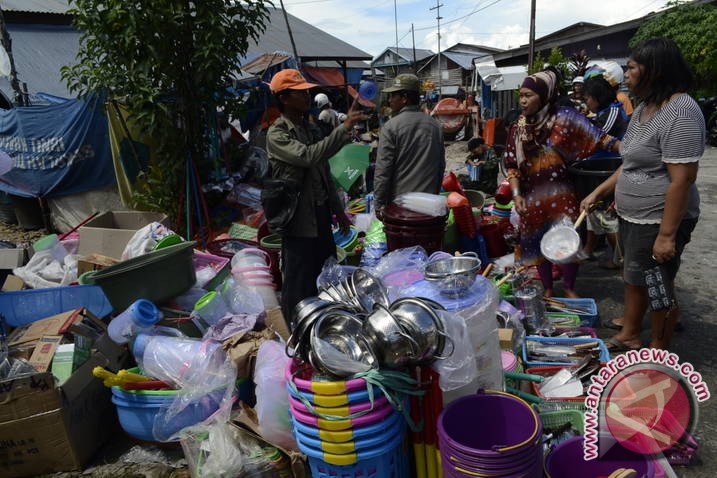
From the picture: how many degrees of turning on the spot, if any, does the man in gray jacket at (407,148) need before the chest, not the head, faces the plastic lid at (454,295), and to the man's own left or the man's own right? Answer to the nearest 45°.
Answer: approximately 135° to the man's own left

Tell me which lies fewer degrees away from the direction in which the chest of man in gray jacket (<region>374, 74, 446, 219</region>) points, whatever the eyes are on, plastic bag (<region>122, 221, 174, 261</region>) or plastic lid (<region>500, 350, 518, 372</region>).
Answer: the plastic bag

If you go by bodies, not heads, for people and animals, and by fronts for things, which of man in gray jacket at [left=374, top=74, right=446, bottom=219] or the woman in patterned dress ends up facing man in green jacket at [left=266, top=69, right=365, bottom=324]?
the woman in patterned dress

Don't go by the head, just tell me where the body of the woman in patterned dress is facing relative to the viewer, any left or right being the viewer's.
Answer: facing the viewer and to the left of the viewer

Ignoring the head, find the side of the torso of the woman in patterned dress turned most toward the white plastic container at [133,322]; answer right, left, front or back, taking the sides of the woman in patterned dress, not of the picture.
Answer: front

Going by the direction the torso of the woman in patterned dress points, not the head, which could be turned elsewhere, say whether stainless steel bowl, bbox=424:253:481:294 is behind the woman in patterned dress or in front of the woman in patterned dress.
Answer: in front

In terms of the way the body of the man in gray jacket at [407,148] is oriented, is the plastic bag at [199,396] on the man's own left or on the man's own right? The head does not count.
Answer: on the man's own left

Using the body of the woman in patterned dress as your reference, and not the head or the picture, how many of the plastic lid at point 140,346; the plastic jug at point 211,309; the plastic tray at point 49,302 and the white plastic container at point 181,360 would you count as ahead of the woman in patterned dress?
4

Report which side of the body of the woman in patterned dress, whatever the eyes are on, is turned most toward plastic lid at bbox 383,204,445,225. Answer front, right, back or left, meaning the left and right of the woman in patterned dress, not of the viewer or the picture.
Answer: front

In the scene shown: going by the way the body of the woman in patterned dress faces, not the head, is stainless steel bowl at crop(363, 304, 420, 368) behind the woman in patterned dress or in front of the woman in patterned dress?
in front

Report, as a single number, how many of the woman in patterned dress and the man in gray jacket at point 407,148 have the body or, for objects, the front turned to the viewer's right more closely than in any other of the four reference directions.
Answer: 0

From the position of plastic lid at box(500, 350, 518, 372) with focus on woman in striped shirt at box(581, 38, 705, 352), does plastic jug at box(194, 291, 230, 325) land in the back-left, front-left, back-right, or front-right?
back-left

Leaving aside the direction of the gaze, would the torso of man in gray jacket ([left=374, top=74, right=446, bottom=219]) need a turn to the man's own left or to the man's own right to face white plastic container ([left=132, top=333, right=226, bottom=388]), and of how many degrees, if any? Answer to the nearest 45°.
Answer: approximately 90° to the man's own left

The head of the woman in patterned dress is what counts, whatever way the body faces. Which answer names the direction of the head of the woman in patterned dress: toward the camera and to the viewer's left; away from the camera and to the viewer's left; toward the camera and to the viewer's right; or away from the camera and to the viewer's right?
toward the camera and to the viewer's left

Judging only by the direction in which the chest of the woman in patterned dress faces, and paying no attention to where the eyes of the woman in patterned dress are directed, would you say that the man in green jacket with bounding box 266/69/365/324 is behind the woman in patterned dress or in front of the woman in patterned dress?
in front

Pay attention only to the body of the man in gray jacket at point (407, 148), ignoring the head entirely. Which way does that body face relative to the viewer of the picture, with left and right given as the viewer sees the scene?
facing away from the viewer and to the left of the viewer

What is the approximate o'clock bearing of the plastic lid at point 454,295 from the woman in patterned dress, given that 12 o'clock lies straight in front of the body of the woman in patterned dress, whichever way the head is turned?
The plastic lid is roughly at 11 o'clock from the woman in patterned dress.

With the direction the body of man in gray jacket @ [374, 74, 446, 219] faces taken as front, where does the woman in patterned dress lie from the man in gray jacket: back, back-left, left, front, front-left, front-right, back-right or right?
back-right

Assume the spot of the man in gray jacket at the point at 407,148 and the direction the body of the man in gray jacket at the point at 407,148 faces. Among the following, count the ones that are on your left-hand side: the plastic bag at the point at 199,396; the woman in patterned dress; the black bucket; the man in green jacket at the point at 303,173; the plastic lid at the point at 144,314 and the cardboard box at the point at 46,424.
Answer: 4

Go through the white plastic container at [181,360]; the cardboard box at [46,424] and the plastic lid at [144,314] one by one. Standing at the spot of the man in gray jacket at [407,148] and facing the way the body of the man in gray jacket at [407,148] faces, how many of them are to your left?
3
